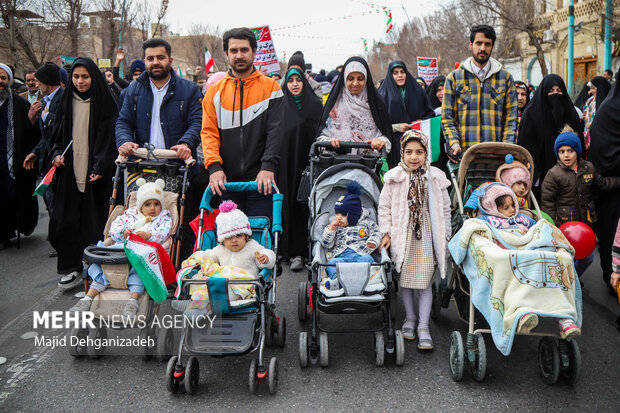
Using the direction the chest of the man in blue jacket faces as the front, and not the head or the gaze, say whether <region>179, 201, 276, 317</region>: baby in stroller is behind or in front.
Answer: in front

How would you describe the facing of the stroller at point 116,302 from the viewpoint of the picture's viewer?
facing the viewer and to the left of the viewer

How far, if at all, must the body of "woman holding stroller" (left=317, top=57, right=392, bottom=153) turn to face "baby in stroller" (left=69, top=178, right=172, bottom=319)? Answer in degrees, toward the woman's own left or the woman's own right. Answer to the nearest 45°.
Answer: approximately 45° to the woman's own right

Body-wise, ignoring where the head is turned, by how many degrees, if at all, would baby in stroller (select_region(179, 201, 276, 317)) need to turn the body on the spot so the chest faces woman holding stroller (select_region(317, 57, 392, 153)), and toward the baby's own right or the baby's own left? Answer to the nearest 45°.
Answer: approximately 135° to the baby's own left

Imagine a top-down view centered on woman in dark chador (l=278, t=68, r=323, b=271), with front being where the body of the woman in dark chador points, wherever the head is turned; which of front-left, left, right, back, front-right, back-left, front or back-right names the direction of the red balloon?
front-left

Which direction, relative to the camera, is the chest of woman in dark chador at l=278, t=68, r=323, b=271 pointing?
toward the camera

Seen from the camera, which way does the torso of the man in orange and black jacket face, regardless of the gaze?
toward the camera

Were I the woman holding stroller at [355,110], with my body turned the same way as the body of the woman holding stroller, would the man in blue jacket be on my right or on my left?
on my right

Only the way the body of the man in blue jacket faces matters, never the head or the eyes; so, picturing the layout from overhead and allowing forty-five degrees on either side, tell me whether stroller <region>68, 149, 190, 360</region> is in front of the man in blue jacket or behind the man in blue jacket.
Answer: in front

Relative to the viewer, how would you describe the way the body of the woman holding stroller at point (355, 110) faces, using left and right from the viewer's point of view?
facing the viewer

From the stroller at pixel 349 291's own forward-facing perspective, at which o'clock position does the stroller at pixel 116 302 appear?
the stroller at pixel 116 302 is roughly at 3 o'clock from the stroller at pixel 349 291.
